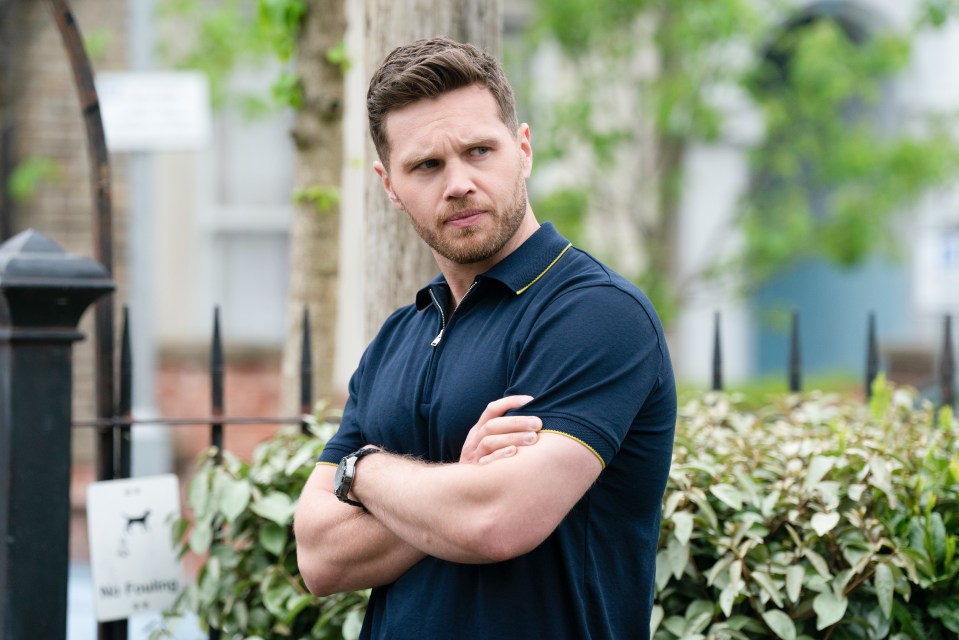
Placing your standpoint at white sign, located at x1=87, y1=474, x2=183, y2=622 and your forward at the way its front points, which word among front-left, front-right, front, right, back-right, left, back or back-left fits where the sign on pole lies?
back

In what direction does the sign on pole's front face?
toward the camera

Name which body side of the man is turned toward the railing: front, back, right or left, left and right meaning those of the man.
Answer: back

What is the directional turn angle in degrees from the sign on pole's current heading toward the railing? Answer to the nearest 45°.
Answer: approximately 45° to its left

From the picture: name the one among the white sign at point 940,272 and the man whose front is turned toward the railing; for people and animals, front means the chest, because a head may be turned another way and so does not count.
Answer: the white sign

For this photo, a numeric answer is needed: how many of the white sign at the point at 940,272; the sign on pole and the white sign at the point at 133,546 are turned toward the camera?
3

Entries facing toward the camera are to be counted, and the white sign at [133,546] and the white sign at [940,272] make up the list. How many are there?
2

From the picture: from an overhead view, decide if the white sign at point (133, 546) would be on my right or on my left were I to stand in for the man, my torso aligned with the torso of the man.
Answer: on my right

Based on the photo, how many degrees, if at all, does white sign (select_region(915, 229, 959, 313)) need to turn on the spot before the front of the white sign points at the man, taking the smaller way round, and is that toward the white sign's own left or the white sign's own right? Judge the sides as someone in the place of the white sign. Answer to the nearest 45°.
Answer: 0° — it already faces them

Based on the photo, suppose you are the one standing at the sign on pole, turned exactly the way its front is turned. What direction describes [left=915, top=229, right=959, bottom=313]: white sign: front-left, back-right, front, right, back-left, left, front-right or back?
left

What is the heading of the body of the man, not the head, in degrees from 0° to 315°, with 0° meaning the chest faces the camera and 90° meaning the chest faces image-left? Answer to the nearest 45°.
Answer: approximately 45°

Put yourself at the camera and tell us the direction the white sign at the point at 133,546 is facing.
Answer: facing the viewer
